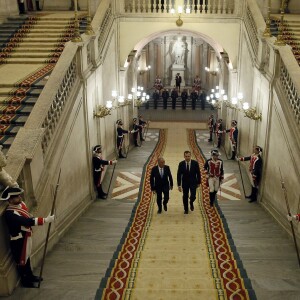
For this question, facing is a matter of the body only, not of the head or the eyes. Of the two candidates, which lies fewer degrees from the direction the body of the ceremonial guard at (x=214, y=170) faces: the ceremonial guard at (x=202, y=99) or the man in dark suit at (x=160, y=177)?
the man in dark suit

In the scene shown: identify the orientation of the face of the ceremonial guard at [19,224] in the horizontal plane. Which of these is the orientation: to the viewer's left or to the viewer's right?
to the viewer's right

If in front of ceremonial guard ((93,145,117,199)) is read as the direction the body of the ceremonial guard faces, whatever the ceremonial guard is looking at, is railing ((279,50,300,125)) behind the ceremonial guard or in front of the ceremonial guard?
in front

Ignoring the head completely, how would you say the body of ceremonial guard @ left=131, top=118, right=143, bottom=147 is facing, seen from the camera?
to the viewer's right

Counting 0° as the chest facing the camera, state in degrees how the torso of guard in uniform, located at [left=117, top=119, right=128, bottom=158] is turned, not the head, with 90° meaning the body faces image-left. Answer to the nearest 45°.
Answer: approximately 270°

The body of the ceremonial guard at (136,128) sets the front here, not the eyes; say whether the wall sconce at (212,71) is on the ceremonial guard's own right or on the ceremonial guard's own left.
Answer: on the ceremonial guard's own left

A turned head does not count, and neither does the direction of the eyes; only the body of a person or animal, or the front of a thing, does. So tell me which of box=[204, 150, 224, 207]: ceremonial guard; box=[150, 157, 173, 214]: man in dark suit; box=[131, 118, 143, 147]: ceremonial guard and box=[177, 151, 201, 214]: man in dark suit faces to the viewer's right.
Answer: box=[131, 118, 143, 147]: ceremonial guard

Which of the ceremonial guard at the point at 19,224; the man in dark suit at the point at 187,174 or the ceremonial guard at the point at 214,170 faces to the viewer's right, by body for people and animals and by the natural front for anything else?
the ceremonial guard at the point at 19,224

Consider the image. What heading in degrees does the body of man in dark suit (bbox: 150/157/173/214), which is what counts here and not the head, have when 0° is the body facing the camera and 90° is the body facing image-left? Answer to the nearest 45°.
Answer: approximately 0°

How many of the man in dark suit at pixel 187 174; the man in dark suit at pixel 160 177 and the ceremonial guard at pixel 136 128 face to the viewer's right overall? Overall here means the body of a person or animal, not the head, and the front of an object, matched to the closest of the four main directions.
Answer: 1

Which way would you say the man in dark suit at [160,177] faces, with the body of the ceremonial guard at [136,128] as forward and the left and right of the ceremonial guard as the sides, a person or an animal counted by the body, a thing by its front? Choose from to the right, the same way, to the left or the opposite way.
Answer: to the right

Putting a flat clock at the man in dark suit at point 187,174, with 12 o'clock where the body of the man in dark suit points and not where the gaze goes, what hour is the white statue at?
The white statue is roughly at 6 o'clock from the man in dark suit.

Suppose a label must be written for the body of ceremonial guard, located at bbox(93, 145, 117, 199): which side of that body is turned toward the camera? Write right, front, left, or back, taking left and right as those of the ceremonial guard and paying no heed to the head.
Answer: right
